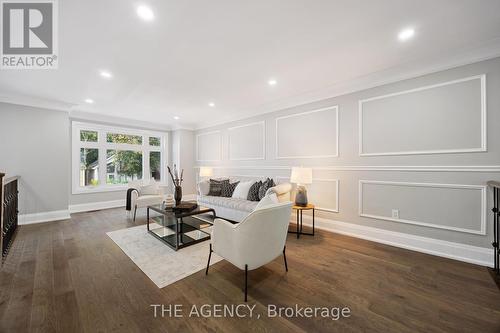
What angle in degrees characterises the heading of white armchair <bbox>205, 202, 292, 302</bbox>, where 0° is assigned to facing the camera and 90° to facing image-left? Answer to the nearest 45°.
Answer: approximately 135°

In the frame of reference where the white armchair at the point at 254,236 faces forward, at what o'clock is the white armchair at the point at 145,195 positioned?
the white armchair at the point at 145,195 is roughly at 12 o'clock from the white armchair at the point at 254,236.

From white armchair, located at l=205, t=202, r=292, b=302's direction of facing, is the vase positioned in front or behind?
in front

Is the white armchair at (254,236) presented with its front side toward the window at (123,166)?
yes

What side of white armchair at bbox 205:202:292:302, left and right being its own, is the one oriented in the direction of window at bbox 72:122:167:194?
front

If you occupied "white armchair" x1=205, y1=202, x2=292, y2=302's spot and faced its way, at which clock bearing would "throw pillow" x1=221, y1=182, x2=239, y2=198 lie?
The throw pillow is roughly at 1 o'clock from the white armchair.

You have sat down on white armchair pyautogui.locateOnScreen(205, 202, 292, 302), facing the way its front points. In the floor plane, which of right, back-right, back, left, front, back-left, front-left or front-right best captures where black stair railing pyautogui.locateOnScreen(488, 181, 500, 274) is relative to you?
back-right

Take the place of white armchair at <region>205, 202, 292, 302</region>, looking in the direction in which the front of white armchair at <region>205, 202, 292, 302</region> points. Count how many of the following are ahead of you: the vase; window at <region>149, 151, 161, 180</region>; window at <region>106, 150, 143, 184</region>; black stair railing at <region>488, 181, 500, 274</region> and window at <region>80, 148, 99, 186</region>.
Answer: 4

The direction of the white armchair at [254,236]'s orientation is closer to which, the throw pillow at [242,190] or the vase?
the vase

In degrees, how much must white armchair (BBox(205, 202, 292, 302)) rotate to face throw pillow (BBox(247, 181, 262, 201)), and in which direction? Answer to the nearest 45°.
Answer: approximately 45° to its right

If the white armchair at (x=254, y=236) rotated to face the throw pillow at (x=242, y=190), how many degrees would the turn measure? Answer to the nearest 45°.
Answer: approximately 45° to its right

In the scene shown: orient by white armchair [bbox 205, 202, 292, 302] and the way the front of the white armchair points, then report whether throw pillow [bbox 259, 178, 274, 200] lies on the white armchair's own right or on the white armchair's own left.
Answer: on the white armchair's own right

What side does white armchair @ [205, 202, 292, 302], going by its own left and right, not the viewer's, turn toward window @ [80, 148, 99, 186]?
front
